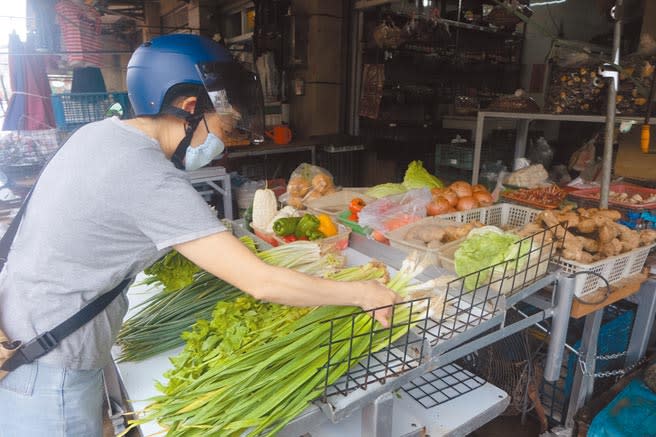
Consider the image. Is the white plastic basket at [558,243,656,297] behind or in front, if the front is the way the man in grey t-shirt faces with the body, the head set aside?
in front

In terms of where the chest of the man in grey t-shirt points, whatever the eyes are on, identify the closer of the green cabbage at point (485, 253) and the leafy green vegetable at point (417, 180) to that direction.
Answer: the green cabbage

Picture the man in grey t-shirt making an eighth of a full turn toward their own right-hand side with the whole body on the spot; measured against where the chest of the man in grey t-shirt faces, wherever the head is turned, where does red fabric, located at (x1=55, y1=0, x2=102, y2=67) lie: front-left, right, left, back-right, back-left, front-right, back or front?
back-left

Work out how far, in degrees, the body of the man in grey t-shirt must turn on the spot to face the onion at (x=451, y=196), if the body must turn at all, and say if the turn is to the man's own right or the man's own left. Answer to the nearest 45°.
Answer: approximately 45° to the man's own left

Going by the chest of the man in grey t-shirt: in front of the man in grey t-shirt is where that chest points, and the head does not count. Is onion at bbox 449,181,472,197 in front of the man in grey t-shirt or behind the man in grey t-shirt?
in front

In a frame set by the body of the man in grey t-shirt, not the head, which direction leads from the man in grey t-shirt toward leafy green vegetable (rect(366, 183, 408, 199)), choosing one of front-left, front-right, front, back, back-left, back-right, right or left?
front-left

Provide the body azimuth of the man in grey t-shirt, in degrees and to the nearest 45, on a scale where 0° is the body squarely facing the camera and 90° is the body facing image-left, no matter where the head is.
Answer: approximately 270°

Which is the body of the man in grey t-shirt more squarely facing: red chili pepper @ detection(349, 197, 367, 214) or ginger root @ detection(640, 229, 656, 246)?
the ginger root

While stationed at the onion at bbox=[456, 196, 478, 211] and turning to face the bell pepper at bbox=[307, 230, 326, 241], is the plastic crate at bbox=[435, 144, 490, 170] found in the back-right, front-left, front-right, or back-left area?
back-right

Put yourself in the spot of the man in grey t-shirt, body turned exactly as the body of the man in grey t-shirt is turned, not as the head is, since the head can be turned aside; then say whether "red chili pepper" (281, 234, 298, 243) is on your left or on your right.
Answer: on your left

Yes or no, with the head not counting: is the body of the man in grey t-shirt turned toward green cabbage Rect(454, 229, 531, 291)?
yes

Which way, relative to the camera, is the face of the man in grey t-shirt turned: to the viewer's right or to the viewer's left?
to the viewer's right
